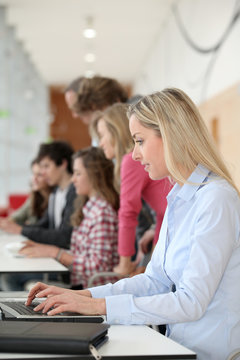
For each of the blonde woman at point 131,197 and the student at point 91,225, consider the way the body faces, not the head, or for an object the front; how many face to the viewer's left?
2

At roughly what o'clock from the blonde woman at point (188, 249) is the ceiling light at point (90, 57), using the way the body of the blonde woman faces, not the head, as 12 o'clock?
The ceiling light is roughly at 3 o'clock from the blonde woman.

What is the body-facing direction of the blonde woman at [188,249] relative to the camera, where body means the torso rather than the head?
to the viewer's left

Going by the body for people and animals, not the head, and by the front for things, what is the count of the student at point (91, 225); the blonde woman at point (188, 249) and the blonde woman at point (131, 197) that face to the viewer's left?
3

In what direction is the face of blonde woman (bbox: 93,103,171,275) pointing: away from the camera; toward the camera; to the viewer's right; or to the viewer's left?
to the viewer's left

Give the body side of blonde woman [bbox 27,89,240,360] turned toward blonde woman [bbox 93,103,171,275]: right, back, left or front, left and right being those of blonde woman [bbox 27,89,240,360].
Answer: right

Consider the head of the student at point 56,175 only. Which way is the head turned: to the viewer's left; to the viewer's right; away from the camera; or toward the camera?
to the viewer's left

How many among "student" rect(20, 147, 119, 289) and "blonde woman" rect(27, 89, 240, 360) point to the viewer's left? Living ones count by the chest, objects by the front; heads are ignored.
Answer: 2

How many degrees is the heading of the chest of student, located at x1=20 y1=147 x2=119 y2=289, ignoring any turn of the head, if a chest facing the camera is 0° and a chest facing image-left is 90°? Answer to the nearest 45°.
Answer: approximately 90°

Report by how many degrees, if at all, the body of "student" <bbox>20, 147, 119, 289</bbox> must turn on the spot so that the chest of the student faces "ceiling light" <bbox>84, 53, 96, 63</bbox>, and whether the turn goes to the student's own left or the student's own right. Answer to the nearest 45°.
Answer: approximately 90° to the student's own right

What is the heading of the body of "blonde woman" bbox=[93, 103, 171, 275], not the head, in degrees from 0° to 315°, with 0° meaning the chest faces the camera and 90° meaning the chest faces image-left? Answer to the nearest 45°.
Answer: approximately 90°

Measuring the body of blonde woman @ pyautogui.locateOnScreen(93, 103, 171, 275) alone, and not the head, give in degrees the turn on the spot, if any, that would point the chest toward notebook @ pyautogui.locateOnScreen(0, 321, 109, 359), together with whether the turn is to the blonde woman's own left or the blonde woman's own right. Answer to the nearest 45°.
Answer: approximately 90° to the blonde woman's own left

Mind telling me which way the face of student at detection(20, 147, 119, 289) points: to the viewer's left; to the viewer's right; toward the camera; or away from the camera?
to the viewer's left
